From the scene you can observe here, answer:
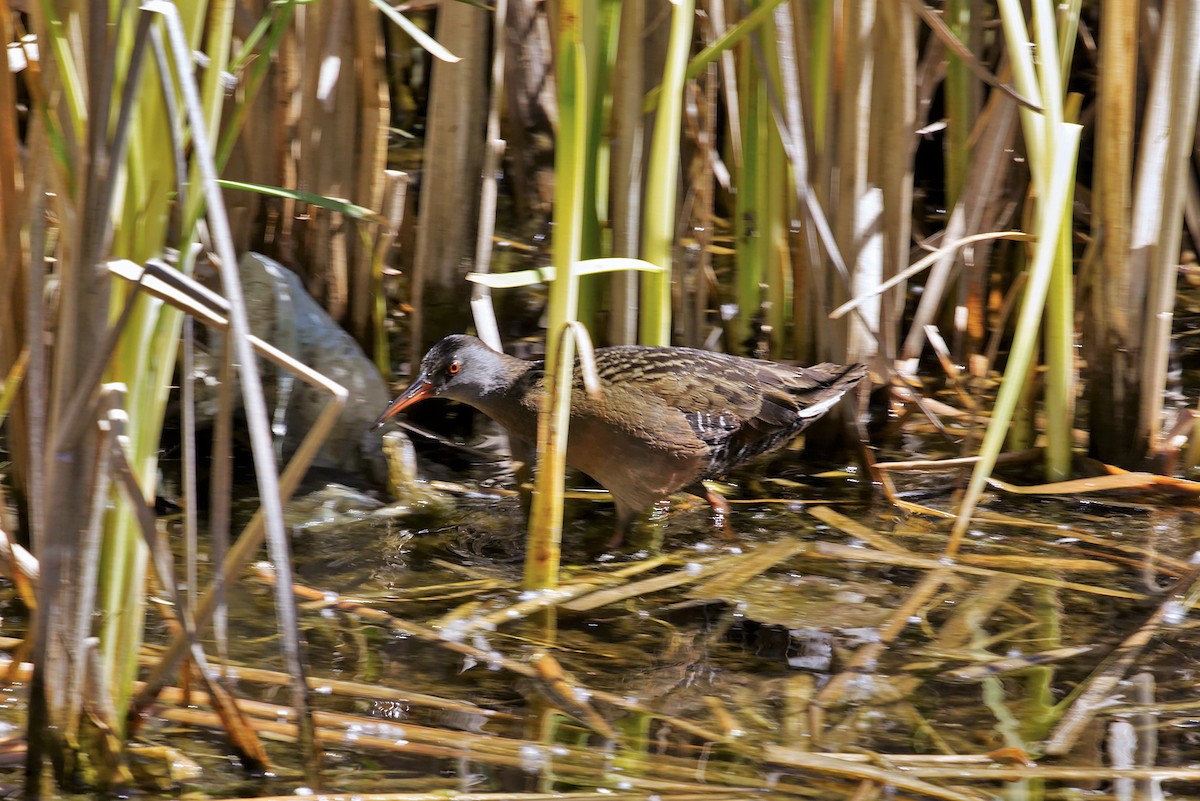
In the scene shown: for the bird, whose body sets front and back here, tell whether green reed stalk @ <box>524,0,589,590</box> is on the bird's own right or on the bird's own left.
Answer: on the bird's own left

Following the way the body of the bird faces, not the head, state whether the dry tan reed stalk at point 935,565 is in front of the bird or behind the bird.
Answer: behind

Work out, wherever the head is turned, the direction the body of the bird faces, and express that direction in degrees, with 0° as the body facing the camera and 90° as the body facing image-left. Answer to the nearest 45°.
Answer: approximately 90°
